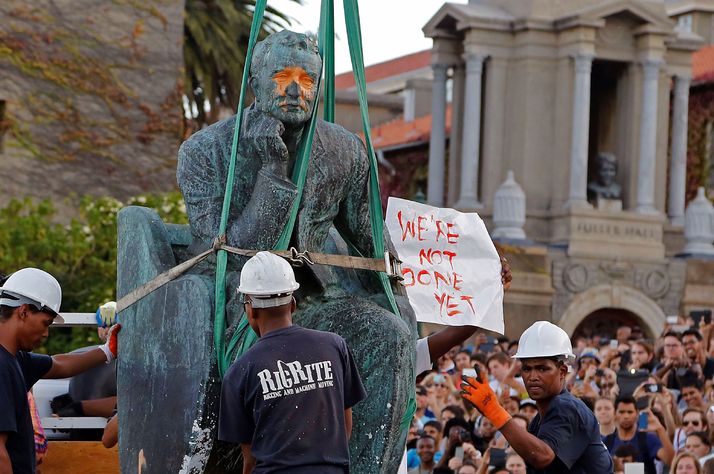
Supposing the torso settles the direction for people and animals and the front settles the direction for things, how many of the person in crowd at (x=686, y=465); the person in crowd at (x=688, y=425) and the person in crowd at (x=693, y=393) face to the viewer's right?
0

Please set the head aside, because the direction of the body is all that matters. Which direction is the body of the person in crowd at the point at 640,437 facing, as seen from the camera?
toward the camera

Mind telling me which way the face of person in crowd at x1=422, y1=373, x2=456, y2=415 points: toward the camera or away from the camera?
toward the camera

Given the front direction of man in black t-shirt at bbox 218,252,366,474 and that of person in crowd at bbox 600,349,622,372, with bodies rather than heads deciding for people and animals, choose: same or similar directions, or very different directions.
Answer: very different directions

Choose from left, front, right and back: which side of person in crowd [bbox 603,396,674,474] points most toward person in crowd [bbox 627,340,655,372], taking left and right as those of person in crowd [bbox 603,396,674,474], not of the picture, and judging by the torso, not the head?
back

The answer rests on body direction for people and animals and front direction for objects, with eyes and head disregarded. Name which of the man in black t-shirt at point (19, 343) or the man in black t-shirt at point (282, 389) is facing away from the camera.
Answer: the man in black t-shirt at point (282, 389)

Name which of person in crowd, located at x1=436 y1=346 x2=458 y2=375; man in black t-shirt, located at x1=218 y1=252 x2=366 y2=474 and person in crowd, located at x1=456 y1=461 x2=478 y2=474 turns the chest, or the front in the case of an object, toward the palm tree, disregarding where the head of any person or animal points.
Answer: the man in black t-shirt

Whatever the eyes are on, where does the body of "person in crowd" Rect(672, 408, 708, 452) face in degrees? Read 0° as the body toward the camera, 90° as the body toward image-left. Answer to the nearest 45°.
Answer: approximately 45°

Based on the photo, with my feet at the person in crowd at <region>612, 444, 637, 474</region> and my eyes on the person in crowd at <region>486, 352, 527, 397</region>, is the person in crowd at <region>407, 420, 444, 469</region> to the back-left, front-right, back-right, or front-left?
front-left

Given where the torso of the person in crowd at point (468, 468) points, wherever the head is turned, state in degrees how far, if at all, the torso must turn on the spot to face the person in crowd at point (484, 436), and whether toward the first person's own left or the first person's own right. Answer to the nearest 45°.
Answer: approximately 180°

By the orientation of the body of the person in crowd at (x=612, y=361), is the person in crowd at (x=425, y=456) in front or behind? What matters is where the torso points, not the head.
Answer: in front

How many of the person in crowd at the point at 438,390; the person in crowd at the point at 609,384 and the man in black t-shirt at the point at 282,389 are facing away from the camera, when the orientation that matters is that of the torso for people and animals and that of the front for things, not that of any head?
1

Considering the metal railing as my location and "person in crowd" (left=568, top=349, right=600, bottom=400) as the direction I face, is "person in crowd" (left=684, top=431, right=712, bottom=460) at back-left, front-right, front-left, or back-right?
front-right

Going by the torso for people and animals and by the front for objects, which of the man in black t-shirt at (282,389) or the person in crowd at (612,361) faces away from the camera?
the man in black t-shirt

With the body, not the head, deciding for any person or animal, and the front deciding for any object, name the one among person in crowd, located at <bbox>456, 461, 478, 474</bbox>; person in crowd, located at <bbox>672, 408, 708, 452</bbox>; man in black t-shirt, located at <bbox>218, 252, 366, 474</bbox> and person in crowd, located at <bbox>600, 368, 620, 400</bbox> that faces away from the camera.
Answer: the man in black t-shirt

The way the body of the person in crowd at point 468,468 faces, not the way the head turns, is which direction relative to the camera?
toward the camera
